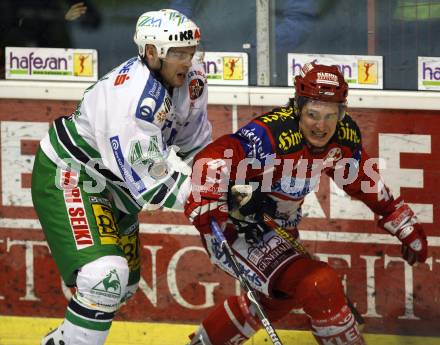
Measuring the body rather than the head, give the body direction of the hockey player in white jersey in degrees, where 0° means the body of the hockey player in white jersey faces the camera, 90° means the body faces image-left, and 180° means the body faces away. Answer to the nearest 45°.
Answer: approximately 315°

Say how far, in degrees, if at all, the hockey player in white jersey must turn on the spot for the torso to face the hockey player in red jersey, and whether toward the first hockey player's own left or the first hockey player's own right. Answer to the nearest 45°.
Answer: approximately 45° to the first hockey player's own left
